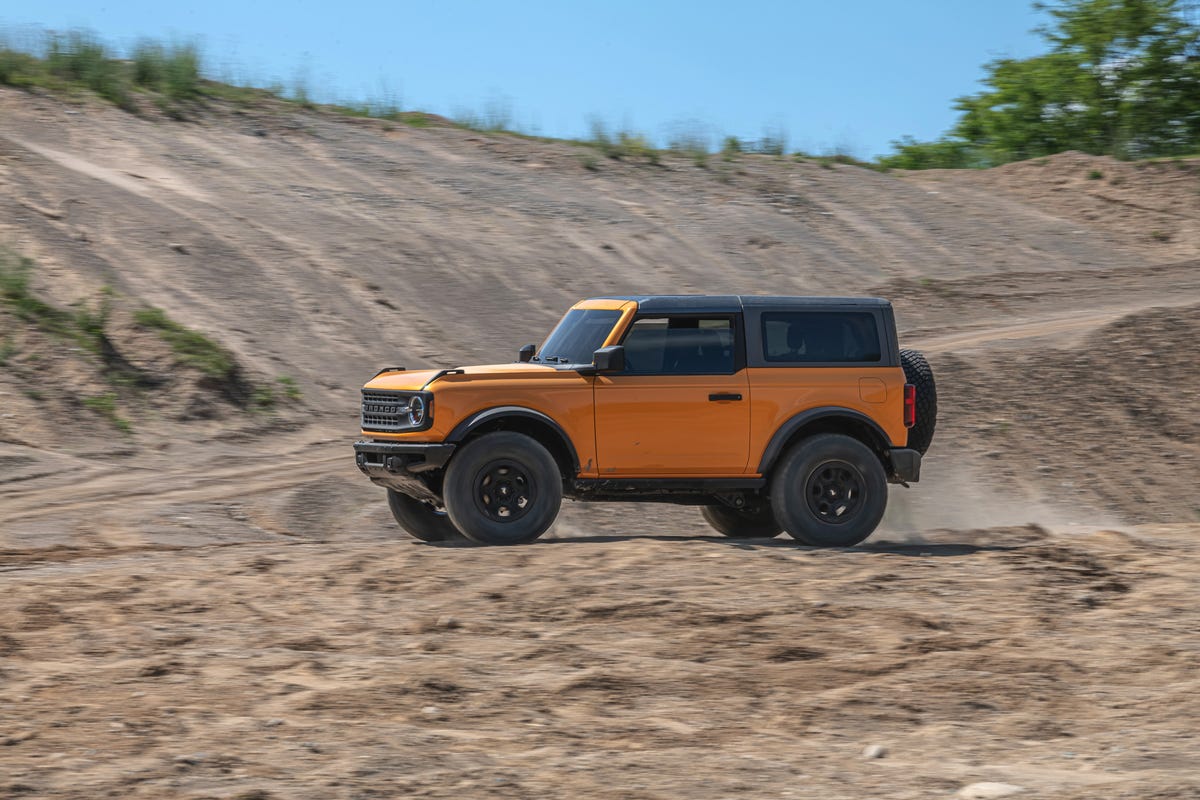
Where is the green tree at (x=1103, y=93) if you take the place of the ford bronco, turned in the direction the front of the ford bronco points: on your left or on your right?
on your right

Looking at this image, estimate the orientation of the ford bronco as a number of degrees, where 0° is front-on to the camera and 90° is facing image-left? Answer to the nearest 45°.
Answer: approximately 90°
